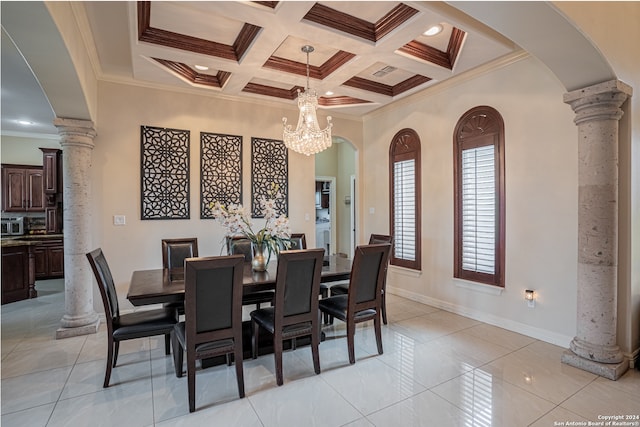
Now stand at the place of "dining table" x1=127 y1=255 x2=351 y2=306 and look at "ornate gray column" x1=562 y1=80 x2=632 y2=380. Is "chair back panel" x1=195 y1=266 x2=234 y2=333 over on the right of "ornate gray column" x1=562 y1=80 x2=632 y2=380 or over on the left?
right

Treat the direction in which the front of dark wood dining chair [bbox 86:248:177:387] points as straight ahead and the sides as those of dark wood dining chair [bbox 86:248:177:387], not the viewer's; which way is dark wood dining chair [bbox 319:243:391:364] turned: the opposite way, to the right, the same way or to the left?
to the left

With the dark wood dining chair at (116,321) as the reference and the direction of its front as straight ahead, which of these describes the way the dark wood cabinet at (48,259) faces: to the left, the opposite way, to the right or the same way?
to the right

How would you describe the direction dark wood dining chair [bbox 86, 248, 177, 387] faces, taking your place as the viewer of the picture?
facing to the right of the viewer

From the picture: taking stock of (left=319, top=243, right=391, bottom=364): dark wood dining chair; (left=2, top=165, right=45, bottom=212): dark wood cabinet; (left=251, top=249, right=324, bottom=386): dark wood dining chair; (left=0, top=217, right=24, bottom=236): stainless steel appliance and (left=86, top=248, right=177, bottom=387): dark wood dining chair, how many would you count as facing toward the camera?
2

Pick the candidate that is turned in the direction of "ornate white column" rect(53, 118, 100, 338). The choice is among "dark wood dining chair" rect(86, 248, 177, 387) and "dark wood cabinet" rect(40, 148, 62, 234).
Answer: the dark wood cabinet

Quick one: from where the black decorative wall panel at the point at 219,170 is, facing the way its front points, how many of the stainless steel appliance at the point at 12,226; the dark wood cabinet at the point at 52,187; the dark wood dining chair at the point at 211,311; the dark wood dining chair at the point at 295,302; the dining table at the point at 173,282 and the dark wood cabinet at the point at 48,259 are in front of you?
3

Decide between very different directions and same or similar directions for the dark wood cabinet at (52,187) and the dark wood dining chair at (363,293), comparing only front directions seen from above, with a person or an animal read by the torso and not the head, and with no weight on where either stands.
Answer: very different directions

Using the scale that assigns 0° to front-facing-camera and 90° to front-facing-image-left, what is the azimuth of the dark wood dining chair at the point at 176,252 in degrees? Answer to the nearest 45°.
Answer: approximately 0°

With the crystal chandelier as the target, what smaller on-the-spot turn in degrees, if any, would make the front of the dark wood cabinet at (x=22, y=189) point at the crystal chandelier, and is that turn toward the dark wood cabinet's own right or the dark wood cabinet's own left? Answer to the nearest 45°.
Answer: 0° — it already faces it

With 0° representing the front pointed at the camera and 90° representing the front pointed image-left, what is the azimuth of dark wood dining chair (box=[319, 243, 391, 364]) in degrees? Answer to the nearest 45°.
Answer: approximately 135°

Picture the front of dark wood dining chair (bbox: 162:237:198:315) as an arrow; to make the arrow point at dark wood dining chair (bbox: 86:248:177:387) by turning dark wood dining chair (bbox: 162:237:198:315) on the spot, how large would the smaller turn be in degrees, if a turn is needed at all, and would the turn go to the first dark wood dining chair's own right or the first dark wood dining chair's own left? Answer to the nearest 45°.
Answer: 0° — it already faces it

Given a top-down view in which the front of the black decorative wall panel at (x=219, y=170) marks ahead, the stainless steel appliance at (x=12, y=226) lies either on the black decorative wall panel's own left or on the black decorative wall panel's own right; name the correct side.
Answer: on the black decorative wall panel's own right

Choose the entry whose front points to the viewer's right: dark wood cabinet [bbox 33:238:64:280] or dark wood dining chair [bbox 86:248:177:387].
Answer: the dark wood dining chair
